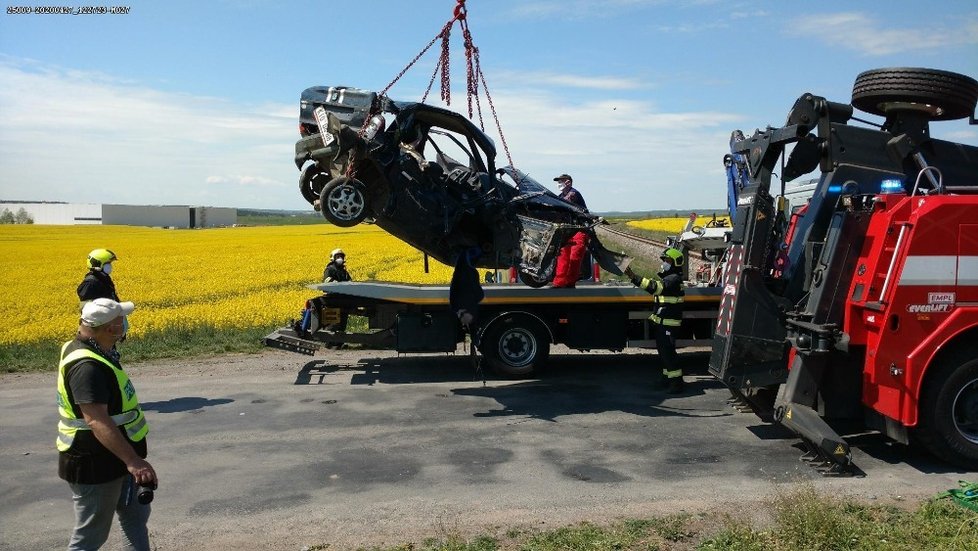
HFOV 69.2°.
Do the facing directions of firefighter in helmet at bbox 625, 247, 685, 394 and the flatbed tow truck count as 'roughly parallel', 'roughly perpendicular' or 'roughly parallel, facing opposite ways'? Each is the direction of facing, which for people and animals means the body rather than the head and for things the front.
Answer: roughly parallel, facing opposite ways

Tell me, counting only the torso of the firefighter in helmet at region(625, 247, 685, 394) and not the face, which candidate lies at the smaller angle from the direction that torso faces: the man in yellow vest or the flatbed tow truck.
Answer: the flatbed tow truck

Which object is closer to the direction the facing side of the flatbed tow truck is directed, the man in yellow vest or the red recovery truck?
the red recovery truck

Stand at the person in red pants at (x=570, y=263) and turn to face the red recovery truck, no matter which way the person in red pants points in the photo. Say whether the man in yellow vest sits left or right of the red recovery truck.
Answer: right

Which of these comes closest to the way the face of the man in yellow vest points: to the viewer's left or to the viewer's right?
to the viewer's right

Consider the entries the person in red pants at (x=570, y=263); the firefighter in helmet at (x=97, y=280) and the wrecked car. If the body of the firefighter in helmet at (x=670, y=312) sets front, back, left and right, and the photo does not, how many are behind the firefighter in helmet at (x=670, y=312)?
0

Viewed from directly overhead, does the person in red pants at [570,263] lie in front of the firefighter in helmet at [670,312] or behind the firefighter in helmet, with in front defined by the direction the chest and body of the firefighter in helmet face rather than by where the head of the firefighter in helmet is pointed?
in front

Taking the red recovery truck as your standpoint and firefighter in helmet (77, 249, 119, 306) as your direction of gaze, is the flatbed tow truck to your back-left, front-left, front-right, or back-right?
front-right

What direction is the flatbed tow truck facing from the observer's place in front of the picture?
facing to the right of the viewer

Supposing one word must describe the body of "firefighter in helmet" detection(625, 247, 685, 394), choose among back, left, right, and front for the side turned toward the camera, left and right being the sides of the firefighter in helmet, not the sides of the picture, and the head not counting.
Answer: left
